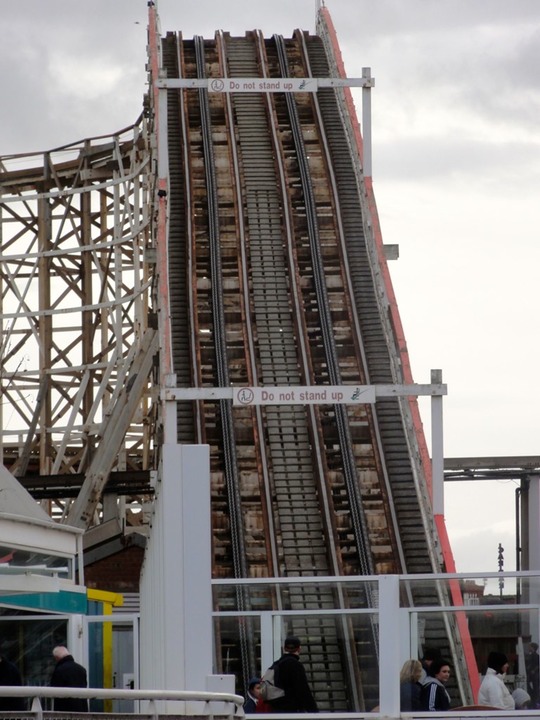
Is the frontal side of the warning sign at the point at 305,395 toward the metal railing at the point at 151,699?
yes

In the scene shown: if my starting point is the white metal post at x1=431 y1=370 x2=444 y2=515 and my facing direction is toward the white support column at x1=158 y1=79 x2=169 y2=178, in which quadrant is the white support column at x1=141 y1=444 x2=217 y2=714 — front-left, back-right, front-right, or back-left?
back-left

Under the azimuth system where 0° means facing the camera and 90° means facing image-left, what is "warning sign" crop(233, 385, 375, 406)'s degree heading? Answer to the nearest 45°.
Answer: approximately 0°

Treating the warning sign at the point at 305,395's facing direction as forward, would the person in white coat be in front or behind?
in front

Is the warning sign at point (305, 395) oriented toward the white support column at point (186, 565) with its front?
yes

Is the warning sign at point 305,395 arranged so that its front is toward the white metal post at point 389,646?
yes

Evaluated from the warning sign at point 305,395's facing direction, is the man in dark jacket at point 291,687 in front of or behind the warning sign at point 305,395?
in front

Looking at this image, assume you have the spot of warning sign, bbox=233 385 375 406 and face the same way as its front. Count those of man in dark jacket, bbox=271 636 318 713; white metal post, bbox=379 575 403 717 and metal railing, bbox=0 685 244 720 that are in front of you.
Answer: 3
